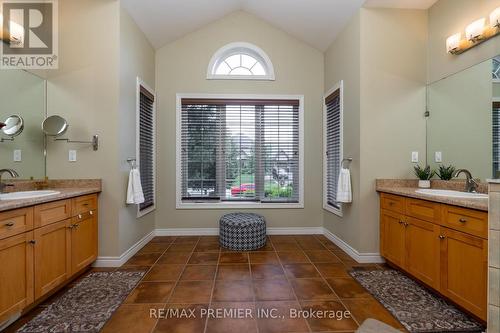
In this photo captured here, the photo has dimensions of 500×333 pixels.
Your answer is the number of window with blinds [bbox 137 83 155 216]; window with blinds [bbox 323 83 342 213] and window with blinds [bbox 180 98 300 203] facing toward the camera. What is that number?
1

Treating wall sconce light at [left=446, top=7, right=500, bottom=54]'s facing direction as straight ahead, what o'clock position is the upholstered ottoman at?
The upholstered ottoman is roughly at 1 o'clock from the wall sconce light.

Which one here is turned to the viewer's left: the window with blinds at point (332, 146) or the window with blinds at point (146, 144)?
the window with blinds at point (332, 146)

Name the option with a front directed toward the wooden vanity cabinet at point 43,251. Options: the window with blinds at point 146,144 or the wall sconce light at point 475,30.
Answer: the wall sconce light

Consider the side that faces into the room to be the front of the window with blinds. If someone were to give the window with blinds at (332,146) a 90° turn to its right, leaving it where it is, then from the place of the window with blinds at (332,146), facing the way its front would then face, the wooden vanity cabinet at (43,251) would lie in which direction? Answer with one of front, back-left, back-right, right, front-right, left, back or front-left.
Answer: back-left

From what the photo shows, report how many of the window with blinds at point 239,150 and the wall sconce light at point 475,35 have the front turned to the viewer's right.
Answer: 0

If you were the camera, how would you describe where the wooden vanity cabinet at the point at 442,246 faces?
facing the viewer and to the left of the viewer

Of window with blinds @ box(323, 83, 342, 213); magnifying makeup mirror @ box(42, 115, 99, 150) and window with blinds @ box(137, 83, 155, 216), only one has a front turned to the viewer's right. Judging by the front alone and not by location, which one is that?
window with blinds @ box(137, 83, 155, 216)

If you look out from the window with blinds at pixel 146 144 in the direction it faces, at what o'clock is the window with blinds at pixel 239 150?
the window with blinds at pixel 239 150 is roughly at 12 o'clock from the window with blinds at pixel 146 144.

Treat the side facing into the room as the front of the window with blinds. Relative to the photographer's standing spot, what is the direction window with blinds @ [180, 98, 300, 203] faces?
facing the viewer

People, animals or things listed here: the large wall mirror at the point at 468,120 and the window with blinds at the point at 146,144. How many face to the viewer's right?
1

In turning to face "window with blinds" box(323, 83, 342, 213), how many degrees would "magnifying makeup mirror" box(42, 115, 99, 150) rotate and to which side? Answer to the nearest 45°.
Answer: approximately 90° to its left

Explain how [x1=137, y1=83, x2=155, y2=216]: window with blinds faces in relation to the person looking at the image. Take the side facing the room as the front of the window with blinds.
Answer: facing to the right of the viewer

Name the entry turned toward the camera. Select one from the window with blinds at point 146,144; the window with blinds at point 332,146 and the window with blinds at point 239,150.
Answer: the window with blinds at point 239,150

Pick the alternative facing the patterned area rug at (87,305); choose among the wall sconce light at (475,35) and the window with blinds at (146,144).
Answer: the wall sconce light
